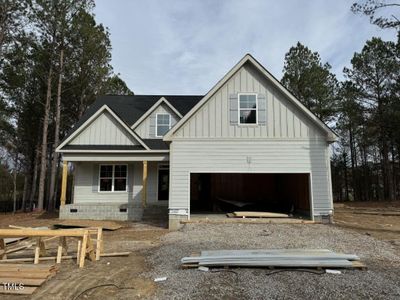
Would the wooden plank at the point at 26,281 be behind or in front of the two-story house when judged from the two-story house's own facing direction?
in front

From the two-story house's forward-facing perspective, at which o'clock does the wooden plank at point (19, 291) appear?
The wooden plank is roughly at 1 o'clock from the two-story house.

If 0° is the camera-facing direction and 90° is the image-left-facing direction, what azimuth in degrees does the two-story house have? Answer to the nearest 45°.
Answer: approximately 0°

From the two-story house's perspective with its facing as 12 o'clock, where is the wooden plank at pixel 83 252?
The wooden plank is roughly at 1 o'clock from the two-story house.

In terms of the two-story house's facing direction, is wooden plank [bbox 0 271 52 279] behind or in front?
in front

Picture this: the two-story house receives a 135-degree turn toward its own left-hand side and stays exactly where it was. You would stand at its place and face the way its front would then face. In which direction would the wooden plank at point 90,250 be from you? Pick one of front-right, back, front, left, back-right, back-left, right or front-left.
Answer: back
